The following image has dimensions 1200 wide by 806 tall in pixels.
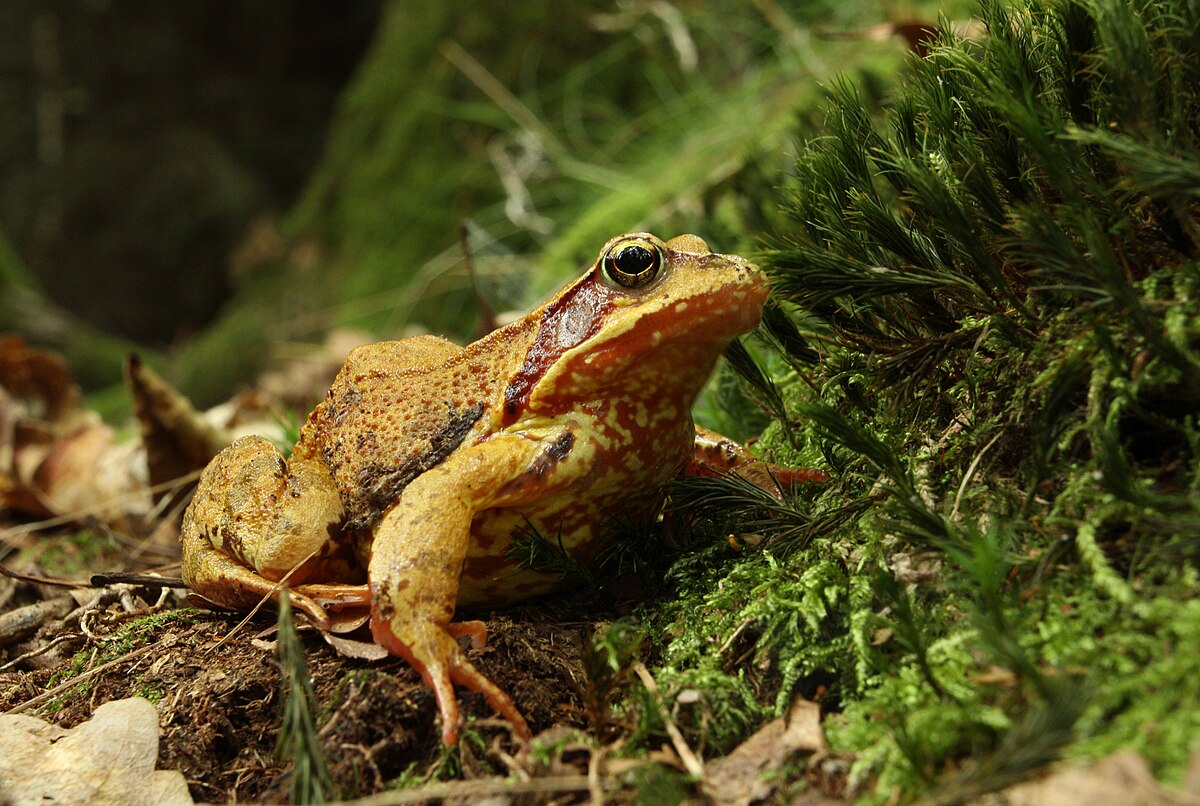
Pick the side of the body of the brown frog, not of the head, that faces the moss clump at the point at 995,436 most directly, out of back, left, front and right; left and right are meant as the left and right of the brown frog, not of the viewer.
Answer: front

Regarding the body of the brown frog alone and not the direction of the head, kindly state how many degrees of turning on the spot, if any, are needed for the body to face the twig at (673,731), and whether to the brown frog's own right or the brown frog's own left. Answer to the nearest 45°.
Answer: approximately 45° to the brown frog's own right

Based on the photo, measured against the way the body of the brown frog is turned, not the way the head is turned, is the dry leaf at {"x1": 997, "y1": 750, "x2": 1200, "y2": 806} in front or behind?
in front

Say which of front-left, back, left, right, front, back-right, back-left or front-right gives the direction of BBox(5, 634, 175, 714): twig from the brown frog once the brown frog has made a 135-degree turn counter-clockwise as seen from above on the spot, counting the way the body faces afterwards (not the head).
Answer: left

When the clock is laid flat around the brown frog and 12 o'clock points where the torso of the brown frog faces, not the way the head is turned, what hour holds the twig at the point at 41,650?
The twig is roughly at 5 o'clock from the brown frog.

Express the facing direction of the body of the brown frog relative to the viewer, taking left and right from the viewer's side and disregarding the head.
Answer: facing the viewer and to the right of the viewer

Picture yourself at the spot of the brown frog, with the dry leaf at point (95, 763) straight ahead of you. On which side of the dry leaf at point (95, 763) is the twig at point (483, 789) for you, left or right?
left
